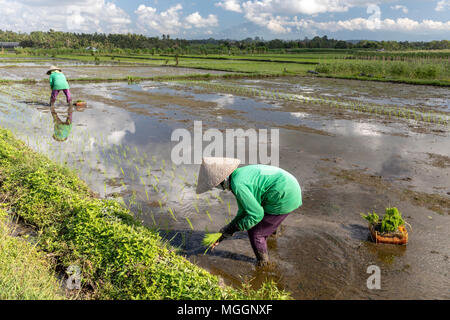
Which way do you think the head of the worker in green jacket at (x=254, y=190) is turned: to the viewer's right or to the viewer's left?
to the viewer's left

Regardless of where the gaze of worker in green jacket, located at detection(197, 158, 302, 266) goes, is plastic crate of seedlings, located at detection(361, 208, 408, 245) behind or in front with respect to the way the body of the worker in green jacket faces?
behind

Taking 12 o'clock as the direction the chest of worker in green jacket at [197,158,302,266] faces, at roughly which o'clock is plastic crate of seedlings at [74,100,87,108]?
The plastic crate of seedlings is roughly at 2 o'clock from the worker in green jacket.

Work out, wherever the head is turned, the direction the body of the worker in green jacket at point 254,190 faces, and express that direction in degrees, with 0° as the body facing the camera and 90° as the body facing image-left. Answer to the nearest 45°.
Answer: approximately 90°
